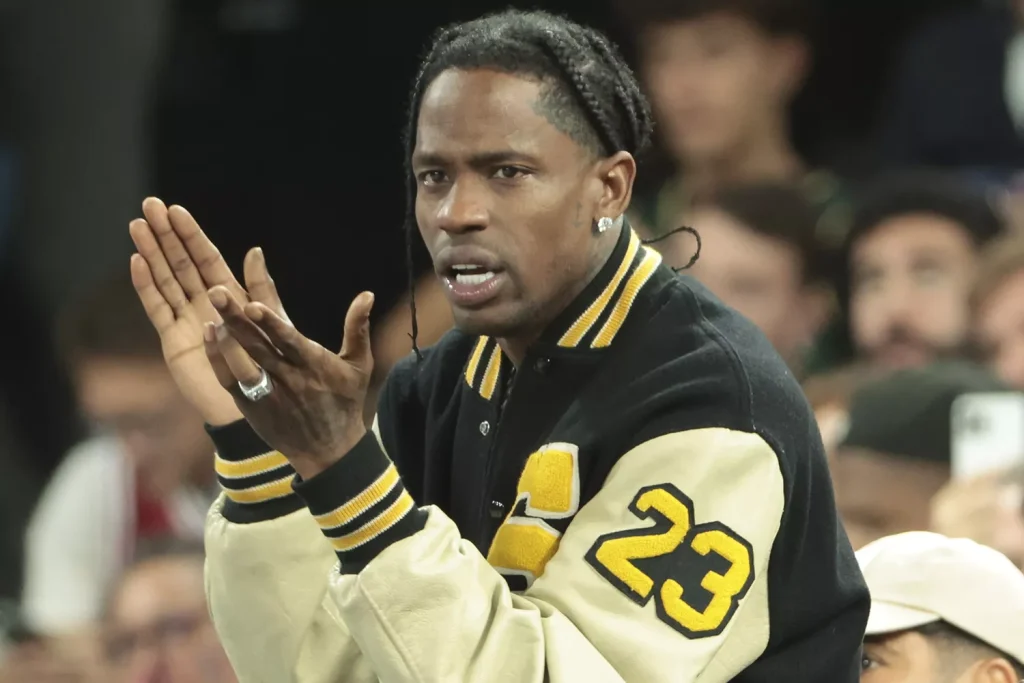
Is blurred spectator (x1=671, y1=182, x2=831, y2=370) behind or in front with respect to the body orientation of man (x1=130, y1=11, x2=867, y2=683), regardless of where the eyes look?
behind

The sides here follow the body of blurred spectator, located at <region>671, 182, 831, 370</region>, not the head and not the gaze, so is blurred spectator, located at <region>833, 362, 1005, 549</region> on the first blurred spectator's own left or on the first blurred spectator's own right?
on the first blurred spectator's own left

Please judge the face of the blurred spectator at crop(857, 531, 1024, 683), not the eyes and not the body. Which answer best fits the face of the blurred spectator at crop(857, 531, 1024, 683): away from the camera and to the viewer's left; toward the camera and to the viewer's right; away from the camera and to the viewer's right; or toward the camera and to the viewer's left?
toward the camera and to the viewer's left

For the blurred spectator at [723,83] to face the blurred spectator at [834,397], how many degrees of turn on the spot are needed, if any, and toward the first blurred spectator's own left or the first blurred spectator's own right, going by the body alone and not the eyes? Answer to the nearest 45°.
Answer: approximately 45° to the first blurred spectator's own left

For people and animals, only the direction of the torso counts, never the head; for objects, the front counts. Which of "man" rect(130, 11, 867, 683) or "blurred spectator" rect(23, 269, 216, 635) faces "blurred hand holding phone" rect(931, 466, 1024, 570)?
"blurred spectator" rect(23, 269, 216, 635)

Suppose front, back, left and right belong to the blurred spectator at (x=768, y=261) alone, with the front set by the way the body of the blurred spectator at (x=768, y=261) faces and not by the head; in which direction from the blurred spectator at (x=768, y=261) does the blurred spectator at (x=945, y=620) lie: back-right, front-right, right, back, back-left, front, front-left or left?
front-left

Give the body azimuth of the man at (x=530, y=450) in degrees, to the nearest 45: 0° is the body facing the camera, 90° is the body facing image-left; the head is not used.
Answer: approximately 45°

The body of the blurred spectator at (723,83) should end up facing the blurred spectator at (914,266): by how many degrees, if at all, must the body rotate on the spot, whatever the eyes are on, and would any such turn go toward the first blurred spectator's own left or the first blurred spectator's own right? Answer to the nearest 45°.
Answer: approximately 90° to the first blurred spectator's own left

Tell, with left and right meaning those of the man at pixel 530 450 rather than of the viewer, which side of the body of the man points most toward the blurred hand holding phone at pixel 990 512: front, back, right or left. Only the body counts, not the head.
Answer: back
